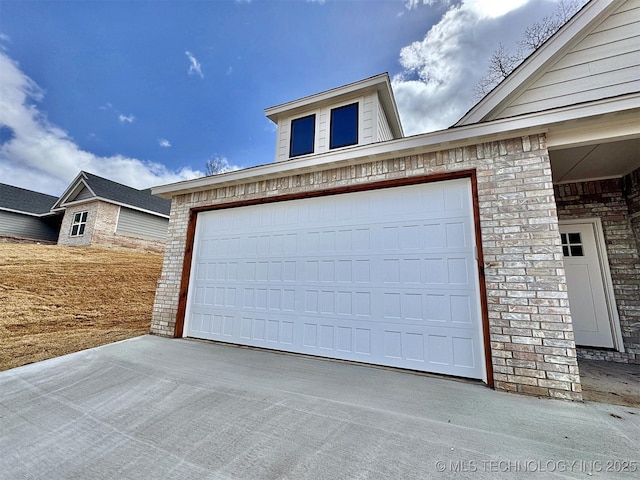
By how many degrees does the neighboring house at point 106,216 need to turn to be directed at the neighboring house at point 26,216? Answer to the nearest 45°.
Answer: approximately 90° to its right

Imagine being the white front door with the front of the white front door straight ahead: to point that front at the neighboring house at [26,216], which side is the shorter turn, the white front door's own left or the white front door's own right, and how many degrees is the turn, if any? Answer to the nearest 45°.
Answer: approximately 90° to the white front door's own right

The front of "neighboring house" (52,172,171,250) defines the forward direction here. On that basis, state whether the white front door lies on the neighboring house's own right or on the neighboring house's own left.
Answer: on the neighboring house's own left

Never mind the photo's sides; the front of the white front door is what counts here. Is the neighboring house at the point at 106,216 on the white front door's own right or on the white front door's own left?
on the white front door's own right

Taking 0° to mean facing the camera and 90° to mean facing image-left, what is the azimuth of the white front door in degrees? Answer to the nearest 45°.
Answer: approximately 0°
